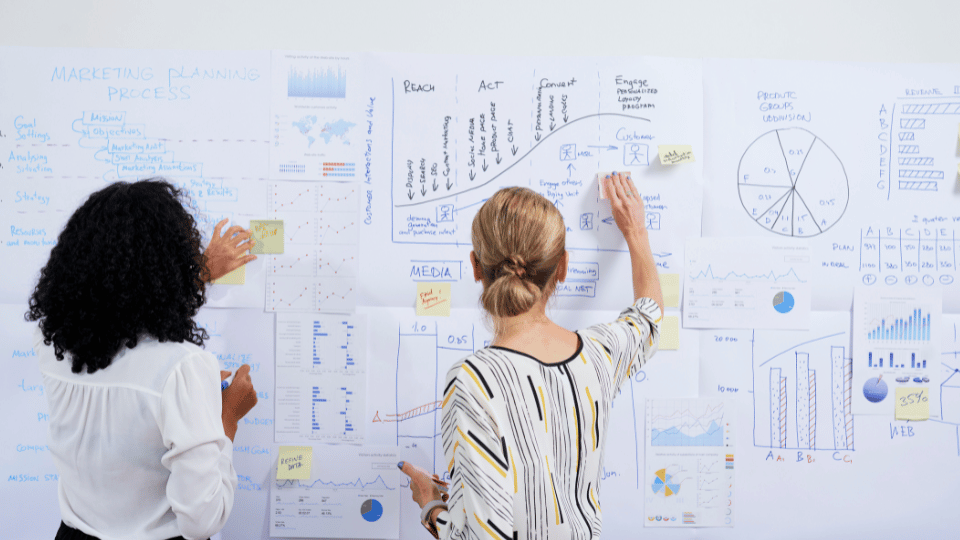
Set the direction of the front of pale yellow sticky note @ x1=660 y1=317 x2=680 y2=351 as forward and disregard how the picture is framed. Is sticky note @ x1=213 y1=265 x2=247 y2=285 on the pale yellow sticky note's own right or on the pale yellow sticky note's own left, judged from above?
on the pale yellow sticky note's own right

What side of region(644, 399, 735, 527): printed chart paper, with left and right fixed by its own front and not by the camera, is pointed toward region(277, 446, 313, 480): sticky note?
right

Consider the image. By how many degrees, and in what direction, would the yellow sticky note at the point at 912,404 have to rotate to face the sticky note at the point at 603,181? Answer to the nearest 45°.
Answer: approximately 45° to its right

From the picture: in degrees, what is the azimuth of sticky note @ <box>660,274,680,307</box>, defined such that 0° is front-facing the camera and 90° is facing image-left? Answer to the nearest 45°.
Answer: approximately 0°

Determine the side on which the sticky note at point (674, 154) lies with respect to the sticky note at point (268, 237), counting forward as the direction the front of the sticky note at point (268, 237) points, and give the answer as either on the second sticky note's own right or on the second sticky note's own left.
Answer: on the second sticky note's own left

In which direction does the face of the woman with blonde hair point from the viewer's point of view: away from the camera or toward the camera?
away from the camera
